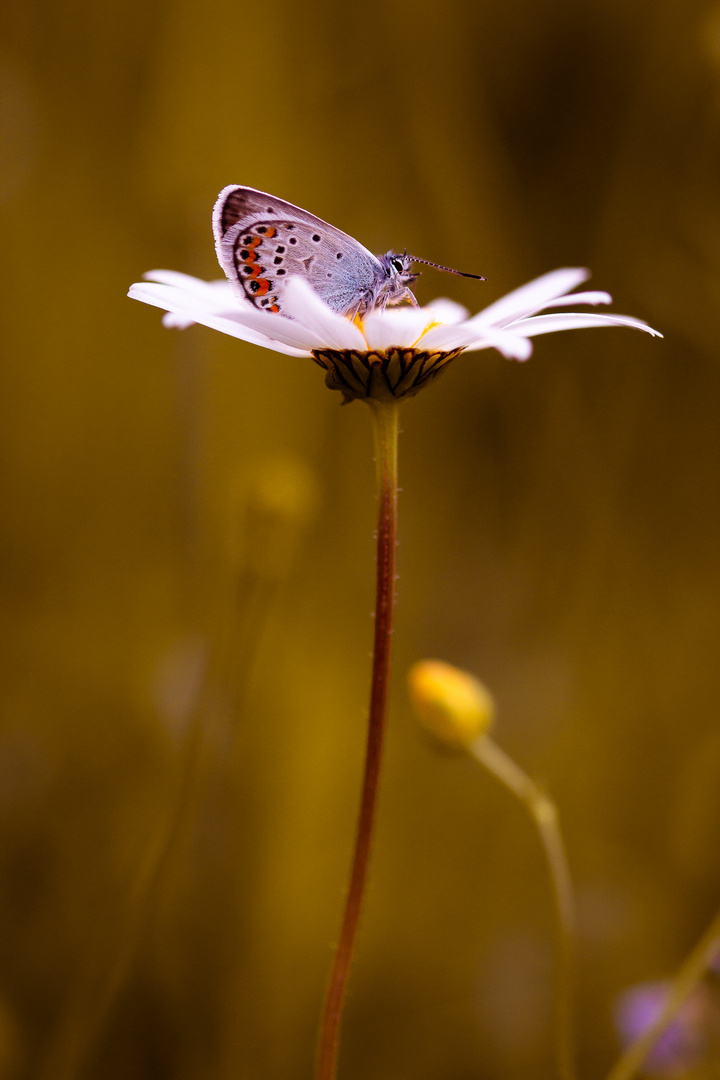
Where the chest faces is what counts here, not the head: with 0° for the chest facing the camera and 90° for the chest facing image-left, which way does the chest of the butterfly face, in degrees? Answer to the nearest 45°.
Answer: approximately 270°
